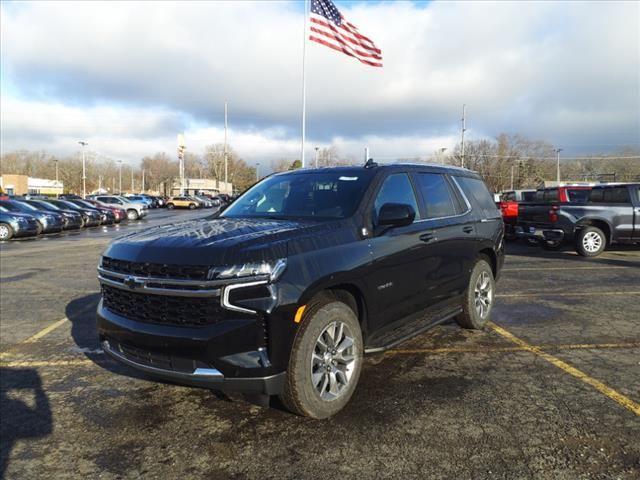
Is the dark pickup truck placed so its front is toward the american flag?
no

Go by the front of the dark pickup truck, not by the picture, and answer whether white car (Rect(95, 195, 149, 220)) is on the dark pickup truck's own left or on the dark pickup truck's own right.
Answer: on the dark pickup truck's own left

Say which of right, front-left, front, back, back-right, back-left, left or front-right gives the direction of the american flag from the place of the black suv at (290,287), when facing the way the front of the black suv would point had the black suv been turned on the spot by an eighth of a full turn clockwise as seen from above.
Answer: right

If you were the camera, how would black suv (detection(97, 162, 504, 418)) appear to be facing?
facing the viewer and to the left of the viewer

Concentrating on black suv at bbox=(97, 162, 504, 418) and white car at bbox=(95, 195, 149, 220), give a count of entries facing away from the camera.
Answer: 0

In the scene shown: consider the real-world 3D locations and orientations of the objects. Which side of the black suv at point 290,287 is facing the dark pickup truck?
back

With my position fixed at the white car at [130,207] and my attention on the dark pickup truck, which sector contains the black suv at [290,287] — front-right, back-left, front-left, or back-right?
front-right

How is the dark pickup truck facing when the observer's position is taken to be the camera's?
facing away from the viewer and to the right of the viewer

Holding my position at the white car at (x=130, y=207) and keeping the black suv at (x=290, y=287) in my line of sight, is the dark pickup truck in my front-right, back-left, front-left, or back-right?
front-left
